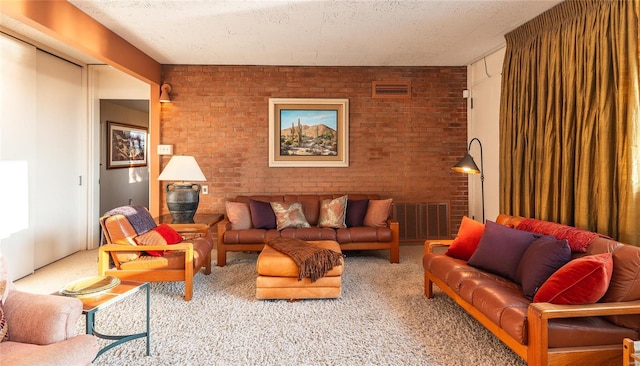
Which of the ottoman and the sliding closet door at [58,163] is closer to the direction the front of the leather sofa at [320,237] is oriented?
the ottoman

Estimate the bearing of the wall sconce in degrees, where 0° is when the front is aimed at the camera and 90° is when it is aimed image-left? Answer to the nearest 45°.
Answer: approximately 0°

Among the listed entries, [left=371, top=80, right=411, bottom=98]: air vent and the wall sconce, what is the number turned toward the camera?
2

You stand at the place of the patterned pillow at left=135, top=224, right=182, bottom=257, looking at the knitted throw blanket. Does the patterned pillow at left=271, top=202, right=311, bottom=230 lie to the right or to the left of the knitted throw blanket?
left

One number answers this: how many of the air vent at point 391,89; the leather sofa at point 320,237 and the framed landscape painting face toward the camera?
3

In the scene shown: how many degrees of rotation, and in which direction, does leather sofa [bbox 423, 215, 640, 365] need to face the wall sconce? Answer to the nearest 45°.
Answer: approximately 45° to its right

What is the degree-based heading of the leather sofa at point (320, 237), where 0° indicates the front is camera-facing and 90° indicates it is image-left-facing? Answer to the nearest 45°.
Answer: approximately 0°

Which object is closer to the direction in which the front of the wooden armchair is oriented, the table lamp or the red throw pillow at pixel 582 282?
the red throw pillow

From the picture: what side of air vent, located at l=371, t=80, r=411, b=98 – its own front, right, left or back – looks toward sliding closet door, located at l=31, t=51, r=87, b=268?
right

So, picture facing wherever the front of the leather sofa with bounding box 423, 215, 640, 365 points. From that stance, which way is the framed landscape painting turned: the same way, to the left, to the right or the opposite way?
to the left

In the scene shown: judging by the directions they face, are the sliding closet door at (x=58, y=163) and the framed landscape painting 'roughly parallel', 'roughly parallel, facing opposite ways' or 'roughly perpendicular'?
roughly perpendicular

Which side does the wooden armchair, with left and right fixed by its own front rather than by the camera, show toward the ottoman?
front

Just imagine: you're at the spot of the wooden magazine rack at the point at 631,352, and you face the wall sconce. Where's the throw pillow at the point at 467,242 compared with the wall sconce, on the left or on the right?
right

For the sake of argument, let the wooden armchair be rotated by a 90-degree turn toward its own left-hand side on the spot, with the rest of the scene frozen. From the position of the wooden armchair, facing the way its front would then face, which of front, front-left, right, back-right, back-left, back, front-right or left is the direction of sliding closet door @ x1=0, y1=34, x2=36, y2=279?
left
